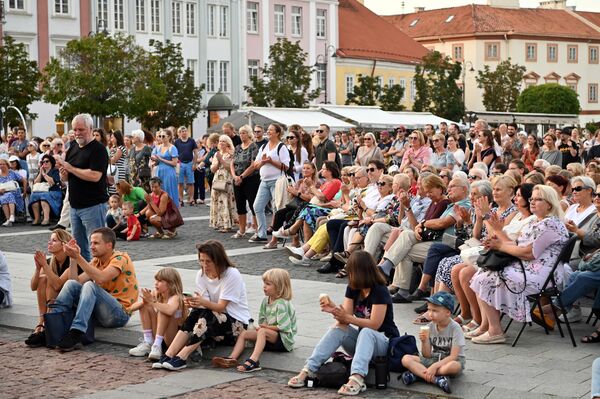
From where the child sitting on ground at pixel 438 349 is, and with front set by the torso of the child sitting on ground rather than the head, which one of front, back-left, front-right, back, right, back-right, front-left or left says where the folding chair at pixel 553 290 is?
back

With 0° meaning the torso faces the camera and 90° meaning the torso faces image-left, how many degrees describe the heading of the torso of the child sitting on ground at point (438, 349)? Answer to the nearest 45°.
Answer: approximately 45°

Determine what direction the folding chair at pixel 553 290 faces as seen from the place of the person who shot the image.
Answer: facing to the left of the viewer

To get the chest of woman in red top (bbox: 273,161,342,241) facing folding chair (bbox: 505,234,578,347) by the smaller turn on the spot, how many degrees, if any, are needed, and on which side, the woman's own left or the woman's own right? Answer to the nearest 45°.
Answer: approximately 90° to the woman's own left

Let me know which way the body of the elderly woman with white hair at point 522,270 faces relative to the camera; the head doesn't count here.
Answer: to the viewer's left

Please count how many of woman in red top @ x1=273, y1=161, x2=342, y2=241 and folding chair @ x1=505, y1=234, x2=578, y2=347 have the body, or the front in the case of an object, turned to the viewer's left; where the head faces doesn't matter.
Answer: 2

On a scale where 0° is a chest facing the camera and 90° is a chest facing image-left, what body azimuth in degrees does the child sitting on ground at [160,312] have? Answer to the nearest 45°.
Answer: approximately 45°

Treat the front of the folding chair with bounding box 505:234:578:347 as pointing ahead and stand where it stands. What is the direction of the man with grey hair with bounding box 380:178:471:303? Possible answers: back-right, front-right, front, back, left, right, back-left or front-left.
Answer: front-right
